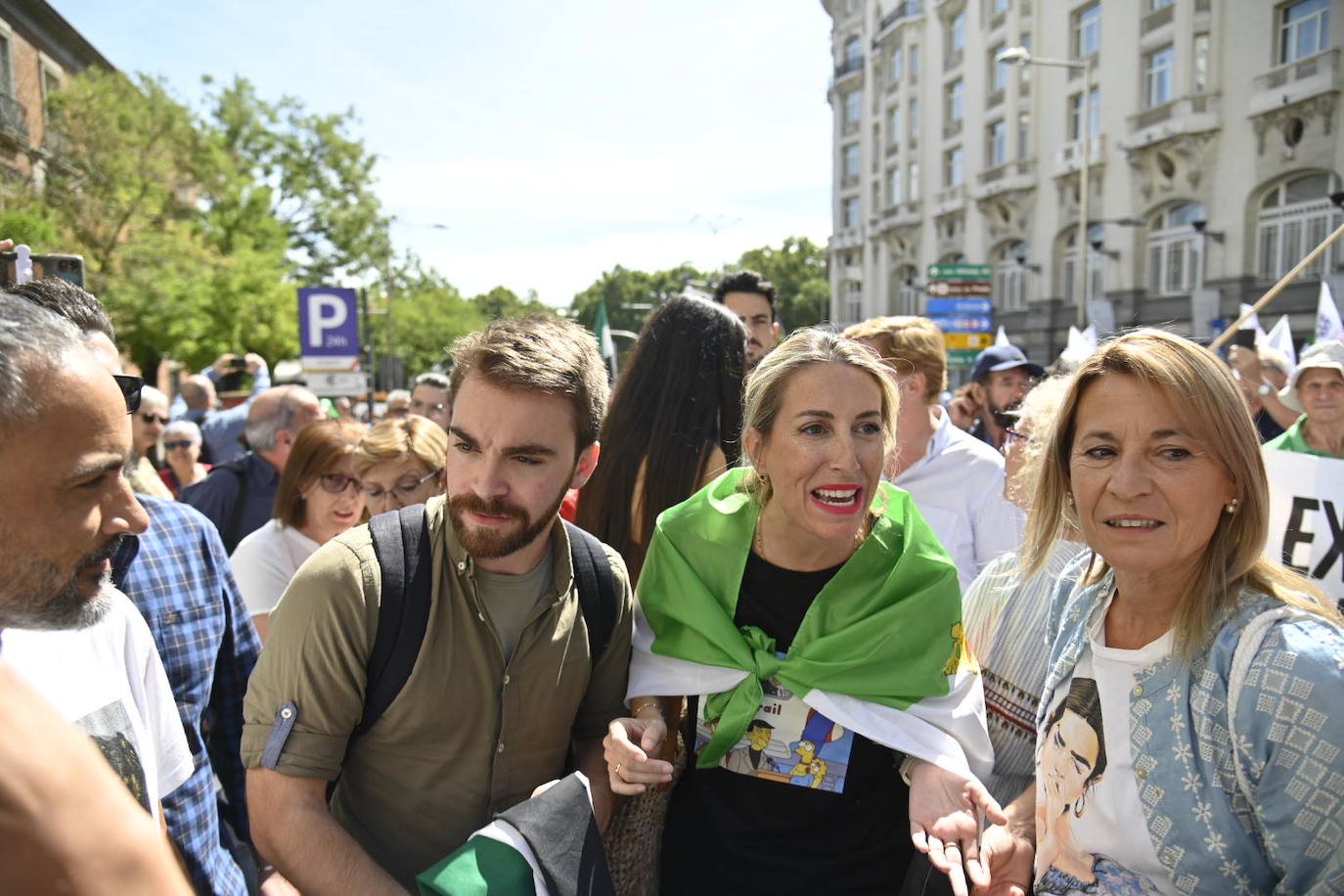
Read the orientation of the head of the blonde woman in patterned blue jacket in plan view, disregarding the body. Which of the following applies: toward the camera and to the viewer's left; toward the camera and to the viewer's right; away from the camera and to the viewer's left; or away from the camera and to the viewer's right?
toward the camera and to the viewer's left

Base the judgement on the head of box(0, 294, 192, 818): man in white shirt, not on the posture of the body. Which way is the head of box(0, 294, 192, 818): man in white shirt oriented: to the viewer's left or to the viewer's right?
to the viewer's right

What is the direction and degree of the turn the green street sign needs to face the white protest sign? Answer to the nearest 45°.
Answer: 0° — it already faces it

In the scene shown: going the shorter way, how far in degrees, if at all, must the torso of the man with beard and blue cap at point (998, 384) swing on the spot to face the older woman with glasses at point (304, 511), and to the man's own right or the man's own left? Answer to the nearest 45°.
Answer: approximately 90° to the man's own right

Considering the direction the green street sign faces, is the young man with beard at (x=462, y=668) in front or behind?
in front

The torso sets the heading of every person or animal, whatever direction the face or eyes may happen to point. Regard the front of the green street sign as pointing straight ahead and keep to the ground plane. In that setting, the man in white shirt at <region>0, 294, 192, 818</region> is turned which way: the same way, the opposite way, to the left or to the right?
to the left

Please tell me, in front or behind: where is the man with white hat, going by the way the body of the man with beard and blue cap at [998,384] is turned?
in front

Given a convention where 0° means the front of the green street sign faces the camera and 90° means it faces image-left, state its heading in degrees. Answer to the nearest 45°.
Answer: approximately 0°

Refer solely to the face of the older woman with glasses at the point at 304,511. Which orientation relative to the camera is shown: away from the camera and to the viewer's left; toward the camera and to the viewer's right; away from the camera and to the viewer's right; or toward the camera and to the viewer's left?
toward the camera and to the viewer's right

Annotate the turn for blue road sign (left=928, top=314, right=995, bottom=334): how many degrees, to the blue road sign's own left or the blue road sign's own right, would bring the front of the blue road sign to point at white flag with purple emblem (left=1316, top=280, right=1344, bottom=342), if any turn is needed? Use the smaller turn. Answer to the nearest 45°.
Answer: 0° — it already faces it

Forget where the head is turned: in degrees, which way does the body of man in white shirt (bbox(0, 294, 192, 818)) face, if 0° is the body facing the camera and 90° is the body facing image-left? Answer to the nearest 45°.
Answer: approximately 315°
